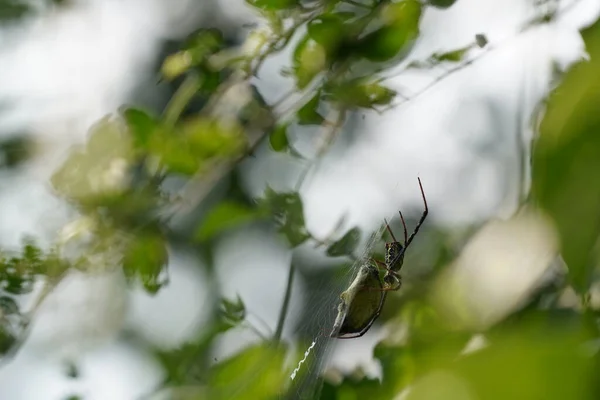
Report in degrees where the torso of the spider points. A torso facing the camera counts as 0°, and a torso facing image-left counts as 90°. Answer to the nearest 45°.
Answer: approximately 270°

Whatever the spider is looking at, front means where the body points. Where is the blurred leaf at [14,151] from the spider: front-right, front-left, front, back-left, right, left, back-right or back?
back-left
